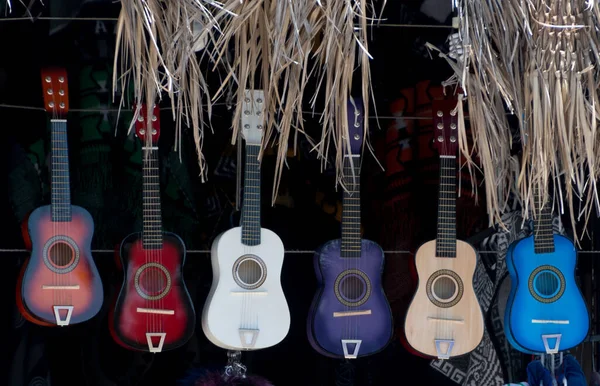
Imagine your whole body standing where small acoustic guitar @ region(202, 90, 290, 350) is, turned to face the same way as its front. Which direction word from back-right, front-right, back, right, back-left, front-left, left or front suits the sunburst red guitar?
right

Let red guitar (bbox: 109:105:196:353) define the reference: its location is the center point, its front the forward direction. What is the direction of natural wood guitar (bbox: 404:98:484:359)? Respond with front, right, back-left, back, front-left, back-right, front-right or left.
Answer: left

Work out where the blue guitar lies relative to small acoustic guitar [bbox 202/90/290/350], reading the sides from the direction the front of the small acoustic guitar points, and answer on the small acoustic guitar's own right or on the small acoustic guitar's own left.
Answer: on the small acoustic guitar's own left

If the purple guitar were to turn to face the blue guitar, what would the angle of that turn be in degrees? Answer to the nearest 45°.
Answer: approximately 90° to its left

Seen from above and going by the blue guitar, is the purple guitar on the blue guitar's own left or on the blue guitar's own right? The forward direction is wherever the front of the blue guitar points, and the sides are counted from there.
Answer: on the blue guitar's own right

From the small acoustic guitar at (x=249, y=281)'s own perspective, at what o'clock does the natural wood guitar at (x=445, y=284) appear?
The natural wood guitar is roughly at 9 o'clock from the small acoustic guitar.

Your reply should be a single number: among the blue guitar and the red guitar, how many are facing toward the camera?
2

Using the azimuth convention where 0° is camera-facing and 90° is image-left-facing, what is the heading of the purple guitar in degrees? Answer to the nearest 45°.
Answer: approximately 0°

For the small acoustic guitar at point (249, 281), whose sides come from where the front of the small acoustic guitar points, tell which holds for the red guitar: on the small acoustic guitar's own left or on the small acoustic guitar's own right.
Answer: on the small acoustic guitar's own right

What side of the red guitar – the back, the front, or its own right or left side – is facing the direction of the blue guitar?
left

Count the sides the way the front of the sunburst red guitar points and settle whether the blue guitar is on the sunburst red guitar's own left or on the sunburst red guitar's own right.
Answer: on the sunburst red guitar's own left
